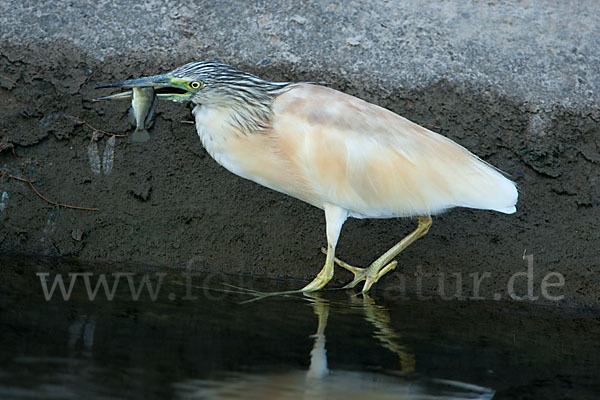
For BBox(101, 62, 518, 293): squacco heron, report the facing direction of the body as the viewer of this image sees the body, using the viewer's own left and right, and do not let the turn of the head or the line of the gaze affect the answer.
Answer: facing to the left of the viewer

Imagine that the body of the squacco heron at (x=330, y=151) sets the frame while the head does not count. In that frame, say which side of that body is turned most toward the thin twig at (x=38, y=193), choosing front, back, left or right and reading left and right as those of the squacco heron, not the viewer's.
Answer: front
